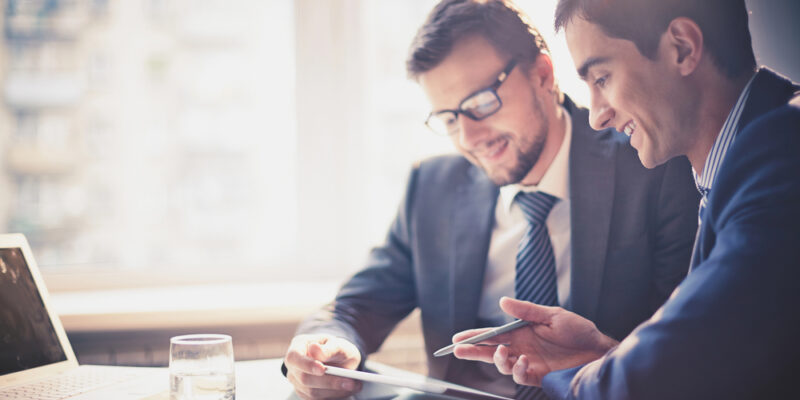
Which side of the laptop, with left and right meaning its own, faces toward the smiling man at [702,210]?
front

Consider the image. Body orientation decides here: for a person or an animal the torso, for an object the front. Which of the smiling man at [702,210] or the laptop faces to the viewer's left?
the smiling man

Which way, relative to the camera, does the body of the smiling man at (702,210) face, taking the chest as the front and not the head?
to the viewer's left

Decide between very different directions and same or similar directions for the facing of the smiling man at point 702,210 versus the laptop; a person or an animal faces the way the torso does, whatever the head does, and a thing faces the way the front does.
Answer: very different directions

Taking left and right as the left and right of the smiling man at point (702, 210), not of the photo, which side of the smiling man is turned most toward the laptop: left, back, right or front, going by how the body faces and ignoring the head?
front

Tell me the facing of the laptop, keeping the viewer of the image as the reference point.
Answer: facing the viewer and to the right of the viewer

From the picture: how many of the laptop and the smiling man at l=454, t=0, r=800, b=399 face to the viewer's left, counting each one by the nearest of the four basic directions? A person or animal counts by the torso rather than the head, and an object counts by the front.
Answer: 1
